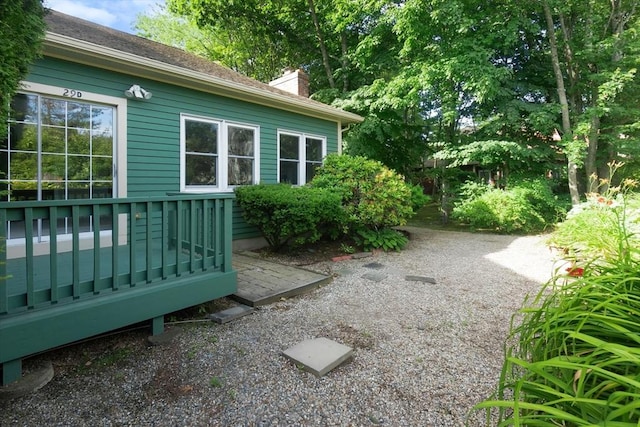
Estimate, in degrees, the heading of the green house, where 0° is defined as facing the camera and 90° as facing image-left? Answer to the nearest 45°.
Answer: approximately 315°

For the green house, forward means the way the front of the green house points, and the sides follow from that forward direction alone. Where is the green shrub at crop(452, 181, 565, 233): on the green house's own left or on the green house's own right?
on the green house's own left

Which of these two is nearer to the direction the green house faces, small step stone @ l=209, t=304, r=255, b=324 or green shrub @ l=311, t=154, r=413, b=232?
the small step stone

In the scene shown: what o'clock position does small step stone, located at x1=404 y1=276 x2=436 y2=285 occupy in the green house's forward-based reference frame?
The small step stone is roughly at 11 o'clock from the green house.

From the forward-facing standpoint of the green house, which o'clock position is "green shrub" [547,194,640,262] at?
The green shrub is roughly at 11 o'clock from the green house.
